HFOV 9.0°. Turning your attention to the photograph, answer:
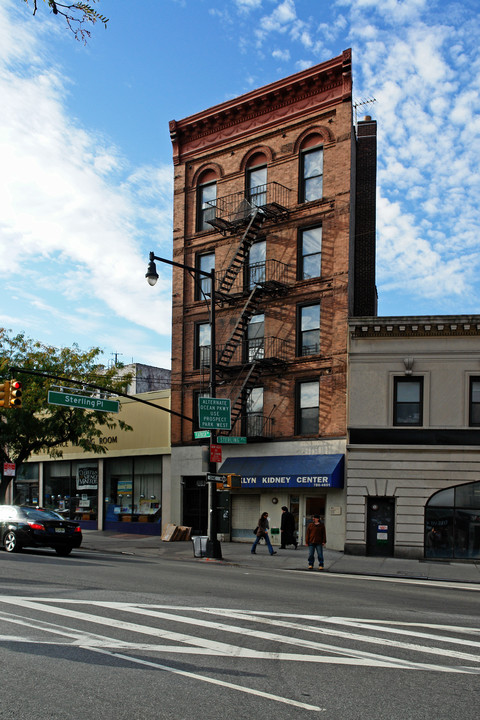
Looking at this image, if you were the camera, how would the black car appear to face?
facing away from the viewer and to the left of the viewer

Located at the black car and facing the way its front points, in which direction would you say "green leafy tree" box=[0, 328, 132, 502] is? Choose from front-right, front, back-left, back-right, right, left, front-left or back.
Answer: front-right

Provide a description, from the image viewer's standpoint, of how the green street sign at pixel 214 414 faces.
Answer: facing the viewer

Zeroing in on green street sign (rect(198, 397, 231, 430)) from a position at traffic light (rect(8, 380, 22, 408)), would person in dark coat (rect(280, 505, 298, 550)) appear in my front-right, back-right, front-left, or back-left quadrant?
front-left

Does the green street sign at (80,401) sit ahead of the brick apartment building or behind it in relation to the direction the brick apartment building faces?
ahead

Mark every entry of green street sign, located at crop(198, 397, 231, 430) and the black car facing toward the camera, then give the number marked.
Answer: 1

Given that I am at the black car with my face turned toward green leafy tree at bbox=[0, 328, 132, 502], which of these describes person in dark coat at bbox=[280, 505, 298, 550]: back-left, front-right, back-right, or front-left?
front-right

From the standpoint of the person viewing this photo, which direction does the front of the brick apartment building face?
facing the viewer and to the left of the viewer

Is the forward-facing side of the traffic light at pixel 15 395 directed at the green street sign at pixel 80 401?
no

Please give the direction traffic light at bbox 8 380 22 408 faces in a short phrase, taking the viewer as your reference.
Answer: facing the viewer and to the right of the viewer

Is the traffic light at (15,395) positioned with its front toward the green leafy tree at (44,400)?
no
